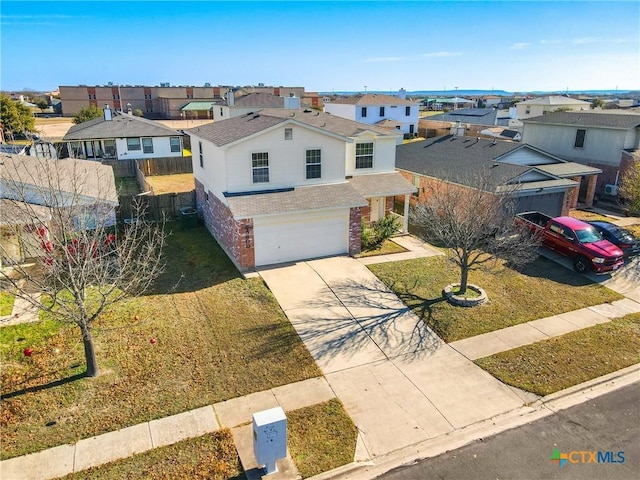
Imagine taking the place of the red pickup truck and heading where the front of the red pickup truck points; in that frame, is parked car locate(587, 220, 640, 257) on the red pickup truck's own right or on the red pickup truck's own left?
on the red pickup truck's own left

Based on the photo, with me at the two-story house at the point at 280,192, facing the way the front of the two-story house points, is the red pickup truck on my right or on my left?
on my left

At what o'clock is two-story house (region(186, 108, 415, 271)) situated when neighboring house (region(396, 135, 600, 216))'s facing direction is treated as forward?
The two-story house is roughly at 3 o'clock from the neighboring house.

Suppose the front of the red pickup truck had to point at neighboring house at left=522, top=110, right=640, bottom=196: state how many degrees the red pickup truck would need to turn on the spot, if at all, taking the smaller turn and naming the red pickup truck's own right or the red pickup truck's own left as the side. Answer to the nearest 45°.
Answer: approximately 135° to the red pickup truck's own left

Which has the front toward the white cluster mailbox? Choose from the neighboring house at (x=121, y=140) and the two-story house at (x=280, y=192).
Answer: the two-story house

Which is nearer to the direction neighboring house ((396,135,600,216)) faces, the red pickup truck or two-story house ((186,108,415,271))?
the red pickup truck

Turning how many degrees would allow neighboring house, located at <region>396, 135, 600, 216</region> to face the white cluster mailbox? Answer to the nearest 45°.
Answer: approximately 45° to its right
